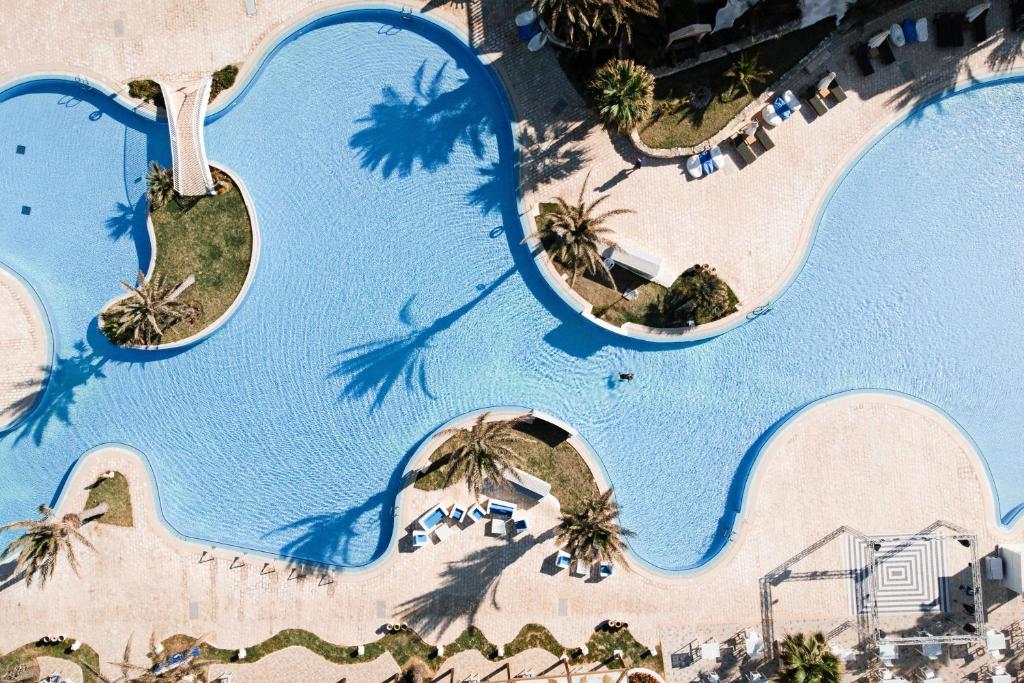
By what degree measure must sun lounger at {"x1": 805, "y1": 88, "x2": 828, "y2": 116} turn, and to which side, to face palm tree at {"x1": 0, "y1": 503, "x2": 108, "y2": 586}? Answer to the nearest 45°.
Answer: approximately 135° to its right

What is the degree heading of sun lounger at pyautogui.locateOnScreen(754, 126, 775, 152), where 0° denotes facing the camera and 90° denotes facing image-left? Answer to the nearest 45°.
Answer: approximately 315°
